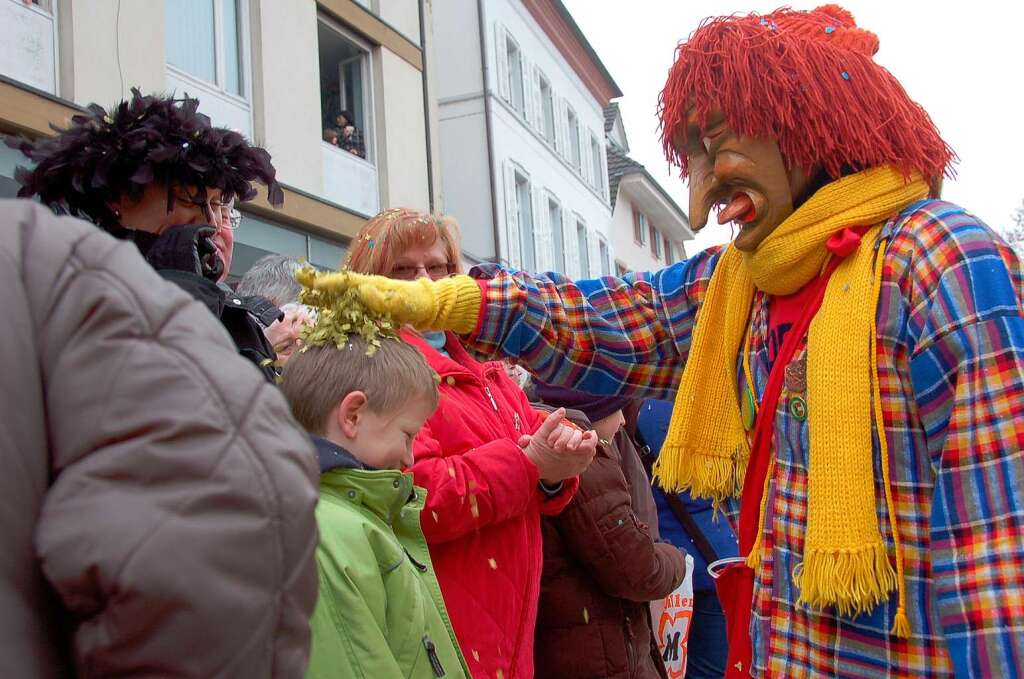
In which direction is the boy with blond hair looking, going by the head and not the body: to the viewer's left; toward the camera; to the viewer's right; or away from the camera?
to the viewer's right

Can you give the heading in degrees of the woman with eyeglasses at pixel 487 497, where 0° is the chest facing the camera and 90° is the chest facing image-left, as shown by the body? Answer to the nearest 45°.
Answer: approximately 315°

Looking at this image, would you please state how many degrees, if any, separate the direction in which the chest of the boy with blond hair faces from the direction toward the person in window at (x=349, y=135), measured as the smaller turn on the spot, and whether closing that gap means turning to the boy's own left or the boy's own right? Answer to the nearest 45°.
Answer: approximately 90° to the boy's own left

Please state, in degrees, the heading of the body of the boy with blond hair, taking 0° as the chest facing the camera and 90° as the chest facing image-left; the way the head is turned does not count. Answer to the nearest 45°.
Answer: approximately 270°

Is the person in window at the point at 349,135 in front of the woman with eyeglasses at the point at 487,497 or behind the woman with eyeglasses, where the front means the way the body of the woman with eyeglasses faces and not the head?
behind
